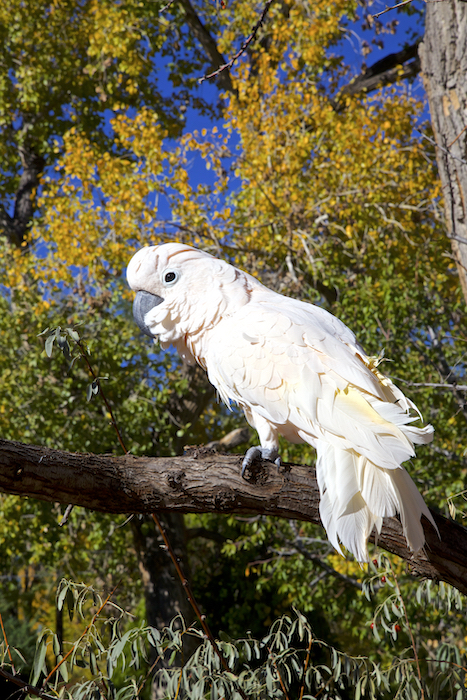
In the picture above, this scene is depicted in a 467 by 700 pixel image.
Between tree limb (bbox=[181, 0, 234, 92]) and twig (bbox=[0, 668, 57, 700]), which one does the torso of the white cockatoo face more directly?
the twig

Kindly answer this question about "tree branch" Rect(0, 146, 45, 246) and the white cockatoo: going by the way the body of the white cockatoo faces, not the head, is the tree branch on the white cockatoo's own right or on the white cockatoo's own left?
on the white cockatoo's own right

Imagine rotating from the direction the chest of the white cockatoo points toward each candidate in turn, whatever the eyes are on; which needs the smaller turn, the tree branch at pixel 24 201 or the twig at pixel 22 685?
the twig

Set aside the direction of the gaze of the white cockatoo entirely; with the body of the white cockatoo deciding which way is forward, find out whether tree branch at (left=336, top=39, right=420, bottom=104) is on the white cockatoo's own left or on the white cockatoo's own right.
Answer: on the white cockatoo's own right

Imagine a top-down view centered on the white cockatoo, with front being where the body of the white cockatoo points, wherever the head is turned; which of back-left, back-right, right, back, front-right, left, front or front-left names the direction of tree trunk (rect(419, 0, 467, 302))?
back-right

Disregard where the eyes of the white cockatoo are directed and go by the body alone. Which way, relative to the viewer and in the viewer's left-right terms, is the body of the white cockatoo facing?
facing to the left of the viewer

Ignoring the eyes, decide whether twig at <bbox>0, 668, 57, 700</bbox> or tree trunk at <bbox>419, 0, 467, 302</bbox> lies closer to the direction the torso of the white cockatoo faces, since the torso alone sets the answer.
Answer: the twig
